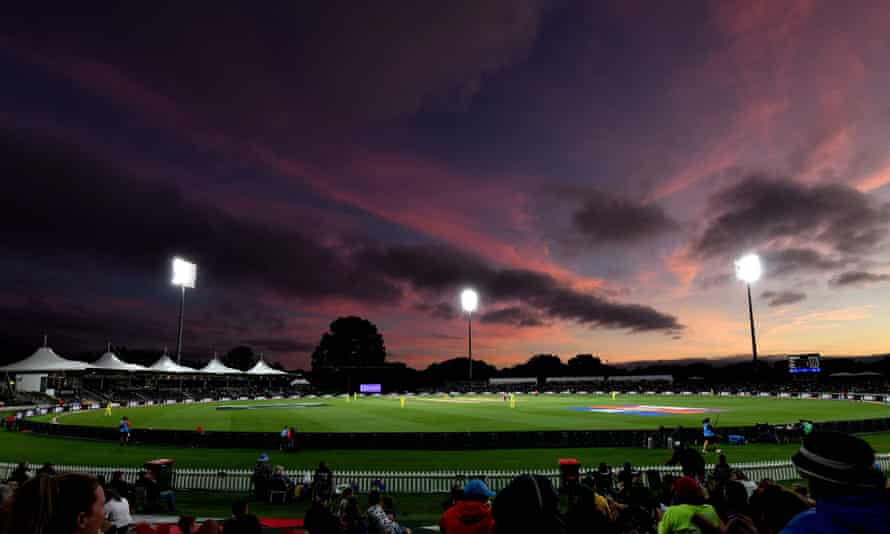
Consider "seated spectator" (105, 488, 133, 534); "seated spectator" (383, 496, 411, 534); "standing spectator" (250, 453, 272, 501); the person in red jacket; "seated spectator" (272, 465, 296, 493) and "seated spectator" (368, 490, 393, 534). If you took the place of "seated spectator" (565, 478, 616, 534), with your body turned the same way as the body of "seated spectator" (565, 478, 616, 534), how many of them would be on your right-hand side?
0

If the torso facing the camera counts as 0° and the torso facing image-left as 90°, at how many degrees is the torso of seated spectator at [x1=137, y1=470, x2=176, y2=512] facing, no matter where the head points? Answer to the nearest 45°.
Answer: approximately 225°

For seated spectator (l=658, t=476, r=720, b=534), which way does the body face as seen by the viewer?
away from the camera

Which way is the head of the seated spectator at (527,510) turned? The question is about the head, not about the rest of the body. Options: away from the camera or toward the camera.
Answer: away from the camera

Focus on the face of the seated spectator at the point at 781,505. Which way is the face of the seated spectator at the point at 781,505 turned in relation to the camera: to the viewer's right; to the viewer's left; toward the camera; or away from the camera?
away from the camera

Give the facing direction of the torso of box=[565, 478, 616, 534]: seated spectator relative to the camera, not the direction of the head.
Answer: away from the camera

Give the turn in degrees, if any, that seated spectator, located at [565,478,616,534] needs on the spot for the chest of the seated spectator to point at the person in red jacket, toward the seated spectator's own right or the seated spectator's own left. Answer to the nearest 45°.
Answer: approximately 135° to the seated spectator's own left

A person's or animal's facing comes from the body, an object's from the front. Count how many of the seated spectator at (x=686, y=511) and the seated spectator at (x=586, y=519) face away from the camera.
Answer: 2

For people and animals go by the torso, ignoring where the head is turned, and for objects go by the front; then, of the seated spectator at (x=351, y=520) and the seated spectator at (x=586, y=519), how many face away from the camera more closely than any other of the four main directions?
2

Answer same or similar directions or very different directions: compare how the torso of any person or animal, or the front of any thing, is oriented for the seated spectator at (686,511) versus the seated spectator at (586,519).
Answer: same or similar directions

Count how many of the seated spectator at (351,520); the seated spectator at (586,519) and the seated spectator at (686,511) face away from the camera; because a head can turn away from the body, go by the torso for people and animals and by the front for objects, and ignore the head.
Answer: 3

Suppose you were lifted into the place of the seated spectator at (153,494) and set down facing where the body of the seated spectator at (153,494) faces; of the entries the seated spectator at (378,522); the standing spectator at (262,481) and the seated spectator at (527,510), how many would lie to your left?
0

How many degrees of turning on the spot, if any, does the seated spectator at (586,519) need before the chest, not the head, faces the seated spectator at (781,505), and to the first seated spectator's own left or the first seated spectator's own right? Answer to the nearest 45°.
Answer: approximately 135° to the first seated spectator's own right

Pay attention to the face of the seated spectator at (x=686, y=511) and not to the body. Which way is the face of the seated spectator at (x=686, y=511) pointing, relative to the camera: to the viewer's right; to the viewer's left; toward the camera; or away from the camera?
away from the camera

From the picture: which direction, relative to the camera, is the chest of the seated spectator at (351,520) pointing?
away from the camera

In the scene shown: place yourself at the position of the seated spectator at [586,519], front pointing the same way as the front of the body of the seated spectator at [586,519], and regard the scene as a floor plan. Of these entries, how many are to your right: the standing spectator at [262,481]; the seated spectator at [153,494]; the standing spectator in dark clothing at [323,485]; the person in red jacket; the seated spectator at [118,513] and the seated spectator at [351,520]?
0

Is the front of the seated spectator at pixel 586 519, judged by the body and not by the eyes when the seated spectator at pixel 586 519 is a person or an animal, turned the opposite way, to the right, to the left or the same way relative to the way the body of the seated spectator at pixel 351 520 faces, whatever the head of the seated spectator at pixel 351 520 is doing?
the same way

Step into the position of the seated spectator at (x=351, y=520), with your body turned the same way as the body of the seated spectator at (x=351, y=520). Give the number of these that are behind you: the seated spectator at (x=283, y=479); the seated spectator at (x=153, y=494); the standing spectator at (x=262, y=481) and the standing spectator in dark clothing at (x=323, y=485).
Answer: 0

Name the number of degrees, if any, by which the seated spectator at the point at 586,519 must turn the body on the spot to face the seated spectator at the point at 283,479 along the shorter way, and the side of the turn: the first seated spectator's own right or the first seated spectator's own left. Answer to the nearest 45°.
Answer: approximately 45° to the first seated spectator's own left

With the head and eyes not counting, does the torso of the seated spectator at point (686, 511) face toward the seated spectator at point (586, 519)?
no
